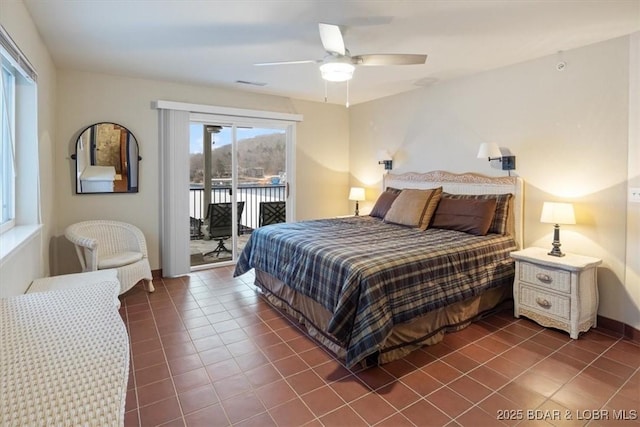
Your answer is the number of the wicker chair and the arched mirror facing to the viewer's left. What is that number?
0

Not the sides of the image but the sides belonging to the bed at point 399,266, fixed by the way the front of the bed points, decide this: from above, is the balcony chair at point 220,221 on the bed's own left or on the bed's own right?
on the bed's own right

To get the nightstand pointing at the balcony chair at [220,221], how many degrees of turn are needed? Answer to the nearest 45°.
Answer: approximately 45° to its right

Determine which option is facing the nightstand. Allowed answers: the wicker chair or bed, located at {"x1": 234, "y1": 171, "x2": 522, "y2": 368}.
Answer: the wicker chair

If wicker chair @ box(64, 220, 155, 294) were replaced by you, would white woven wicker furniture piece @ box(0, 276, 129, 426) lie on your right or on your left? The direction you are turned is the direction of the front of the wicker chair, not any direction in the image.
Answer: on your right

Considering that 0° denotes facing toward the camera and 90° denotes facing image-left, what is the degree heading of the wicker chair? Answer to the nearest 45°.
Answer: approximately 315°

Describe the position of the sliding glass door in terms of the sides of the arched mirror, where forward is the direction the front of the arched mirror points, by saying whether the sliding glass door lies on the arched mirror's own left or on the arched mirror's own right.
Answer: on the arched mirror's own left

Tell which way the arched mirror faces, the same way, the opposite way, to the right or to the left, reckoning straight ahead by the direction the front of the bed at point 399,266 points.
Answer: to the left

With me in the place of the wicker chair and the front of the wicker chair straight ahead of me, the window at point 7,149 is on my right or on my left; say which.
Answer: on my right

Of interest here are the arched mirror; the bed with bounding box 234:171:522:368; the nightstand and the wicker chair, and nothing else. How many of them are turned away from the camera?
0

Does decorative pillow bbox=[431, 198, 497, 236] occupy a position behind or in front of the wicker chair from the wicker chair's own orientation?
in front

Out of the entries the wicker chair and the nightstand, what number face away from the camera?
0

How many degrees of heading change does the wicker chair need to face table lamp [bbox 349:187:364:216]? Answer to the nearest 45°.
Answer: approximately 45° to its left
